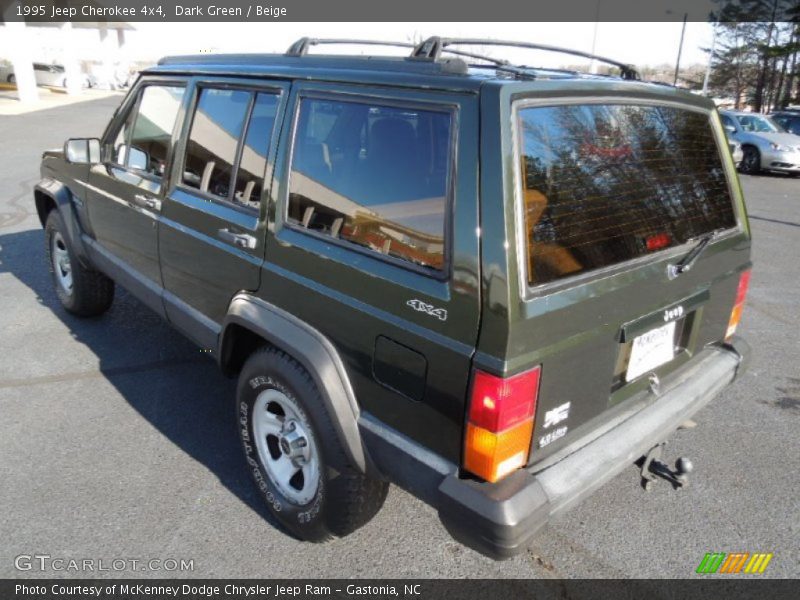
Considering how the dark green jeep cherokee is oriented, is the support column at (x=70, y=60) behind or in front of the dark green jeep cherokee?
in front

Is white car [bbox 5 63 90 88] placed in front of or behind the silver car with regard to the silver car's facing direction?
behind

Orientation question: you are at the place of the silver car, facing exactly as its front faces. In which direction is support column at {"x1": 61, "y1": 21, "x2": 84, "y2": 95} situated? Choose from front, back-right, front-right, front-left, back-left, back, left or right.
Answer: back-right

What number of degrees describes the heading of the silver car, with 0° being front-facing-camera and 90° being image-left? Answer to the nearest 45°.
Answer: approximately 315°

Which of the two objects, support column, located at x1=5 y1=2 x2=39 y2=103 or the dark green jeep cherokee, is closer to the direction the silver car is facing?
the dark green jeep cherokee

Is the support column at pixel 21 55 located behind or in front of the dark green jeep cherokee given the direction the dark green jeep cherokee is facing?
in front

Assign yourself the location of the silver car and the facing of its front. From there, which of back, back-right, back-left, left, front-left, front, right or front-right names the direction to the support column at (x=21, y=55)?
back-right

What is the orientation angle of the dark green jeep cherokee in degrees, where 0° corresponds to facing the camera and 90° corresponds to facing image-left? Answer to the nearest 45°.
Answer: approximately 135°

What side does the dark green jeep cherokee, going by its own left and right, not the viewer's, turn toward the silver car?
right
